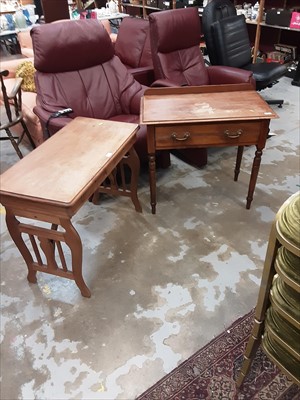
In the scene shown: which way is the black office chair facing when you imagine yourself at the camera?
facing the viewer and to the right of the viewer

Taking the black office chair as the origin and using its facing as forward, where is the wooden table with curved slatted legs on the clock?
The wooden table with curved slatted legs is roughly at 2 o'clock from the black office chair.

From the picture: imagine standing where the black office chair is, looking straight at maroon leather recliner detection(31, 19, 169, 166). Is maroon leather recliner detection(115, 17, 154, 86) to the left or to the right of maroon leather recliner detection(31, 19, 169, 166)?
right

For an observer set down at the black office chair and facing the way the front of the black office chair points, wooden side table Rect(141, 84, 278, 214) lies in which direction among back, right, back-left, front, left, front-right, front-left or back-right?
front-right

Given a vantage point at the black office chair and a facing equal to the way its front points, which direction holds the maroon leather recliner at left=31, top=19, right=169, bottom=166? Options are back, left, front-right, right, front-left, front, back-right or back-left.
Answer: right

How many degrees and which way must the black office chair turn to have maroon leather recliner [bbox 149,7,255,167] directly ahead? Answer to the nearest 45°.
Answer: approximately 90° to its right
